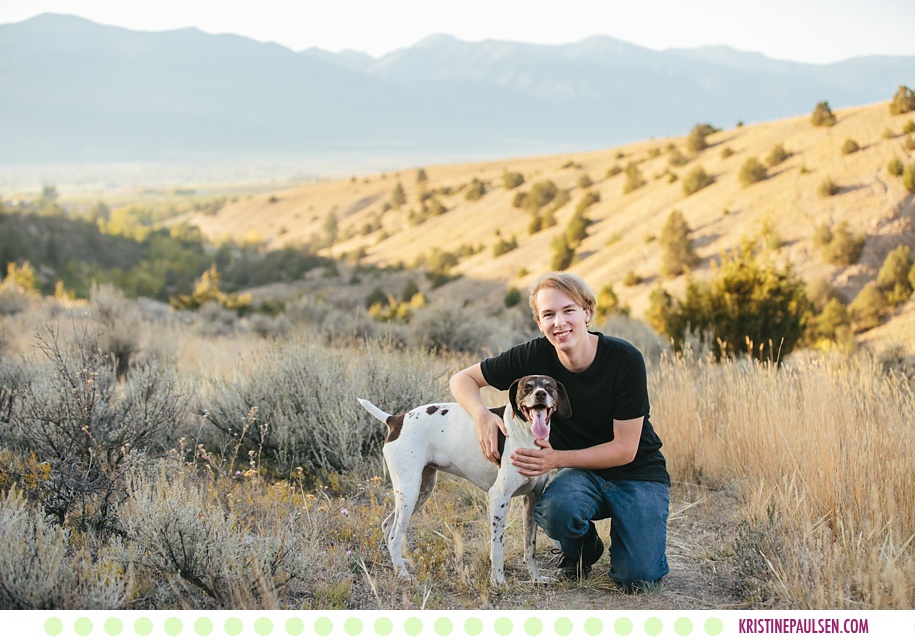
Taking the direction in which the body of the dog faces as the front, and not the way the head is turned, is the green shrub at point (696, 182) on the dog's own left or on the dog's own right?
on the dog's own left

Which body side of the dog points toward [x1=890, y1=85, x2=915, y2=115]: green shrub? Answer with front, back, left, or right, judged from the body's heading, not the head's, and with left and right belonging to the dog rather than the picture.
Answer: left

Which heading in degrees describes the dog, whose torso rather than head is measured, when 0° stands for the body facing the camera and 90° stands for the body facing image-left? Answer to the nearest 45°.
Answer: approximately 315°

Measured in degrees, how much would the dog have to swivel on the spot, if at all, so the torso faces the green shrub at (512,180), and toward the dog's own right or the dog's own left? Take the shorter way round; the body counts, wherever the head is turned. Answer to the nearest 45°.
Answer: approximately 135° to the dog's own left

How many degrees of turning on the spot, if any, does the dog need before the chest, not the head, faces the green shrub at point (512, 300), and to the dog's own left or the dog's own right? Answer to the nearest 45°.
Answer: approximately 135° to the dog's own left

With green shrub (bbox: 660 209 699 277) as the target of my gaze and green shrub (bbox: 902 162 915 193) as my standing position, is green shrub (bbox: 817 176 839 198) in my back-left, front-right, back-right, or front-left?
front-right

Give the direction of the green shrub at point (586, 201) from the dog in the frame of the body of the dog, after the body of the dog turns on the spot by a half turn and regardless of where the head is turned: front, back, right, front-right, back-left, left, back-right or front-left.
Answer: front-right

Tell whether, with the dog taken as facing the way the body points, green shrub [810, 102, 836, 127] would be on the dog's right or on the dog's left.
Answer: on the dog's left

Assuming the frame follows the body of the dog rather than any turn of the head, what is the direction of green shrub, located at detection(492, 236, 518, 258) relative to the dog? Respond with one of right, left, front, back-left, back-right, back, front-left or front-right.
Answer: back-left

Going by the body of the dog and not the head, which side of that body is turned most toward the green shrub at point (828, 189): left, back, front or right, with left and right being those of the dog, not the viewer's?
left
